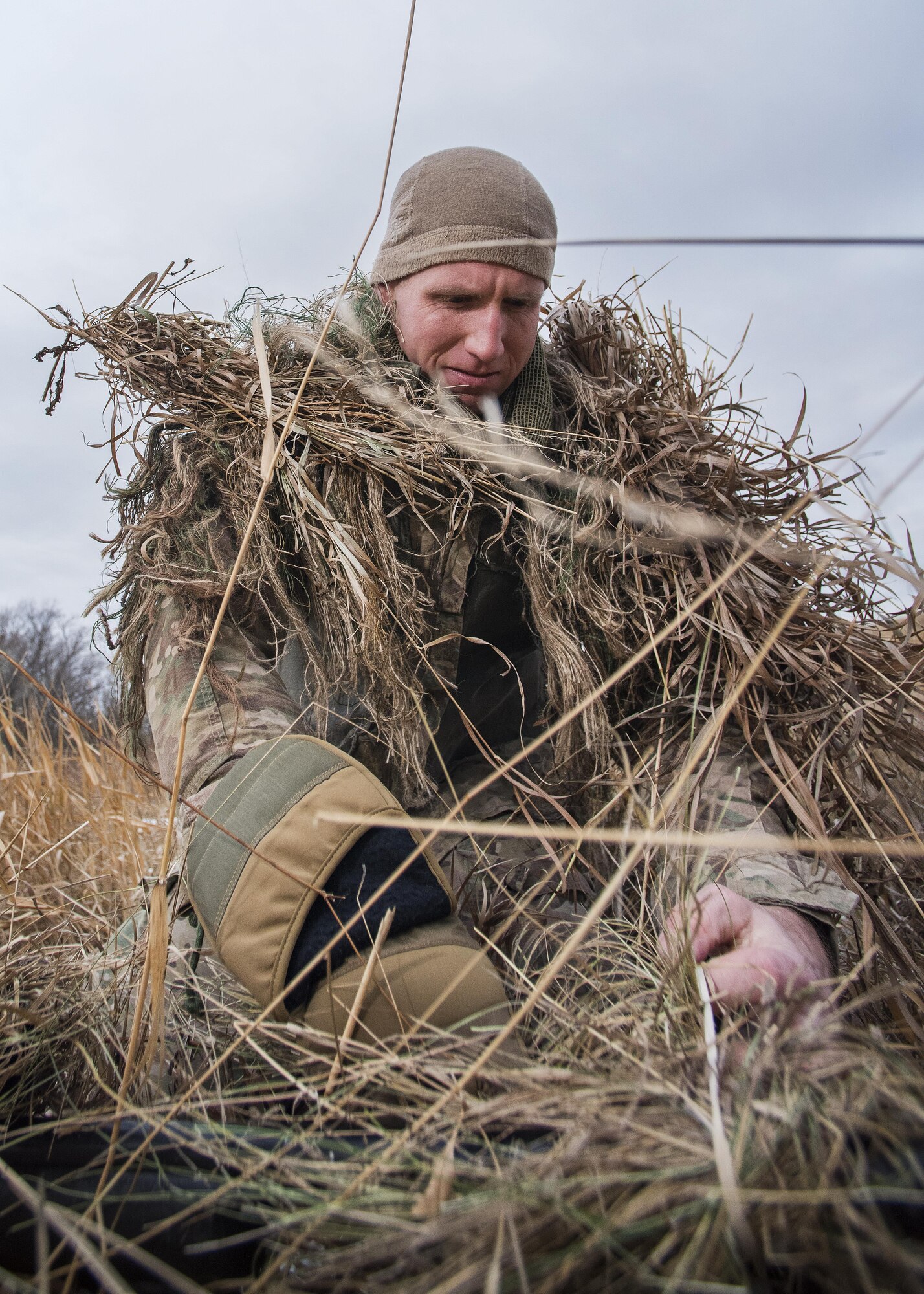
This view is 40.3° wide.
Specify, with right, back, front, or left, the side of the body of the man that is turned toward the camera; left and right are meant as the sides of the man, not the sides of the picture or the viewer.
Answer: front
